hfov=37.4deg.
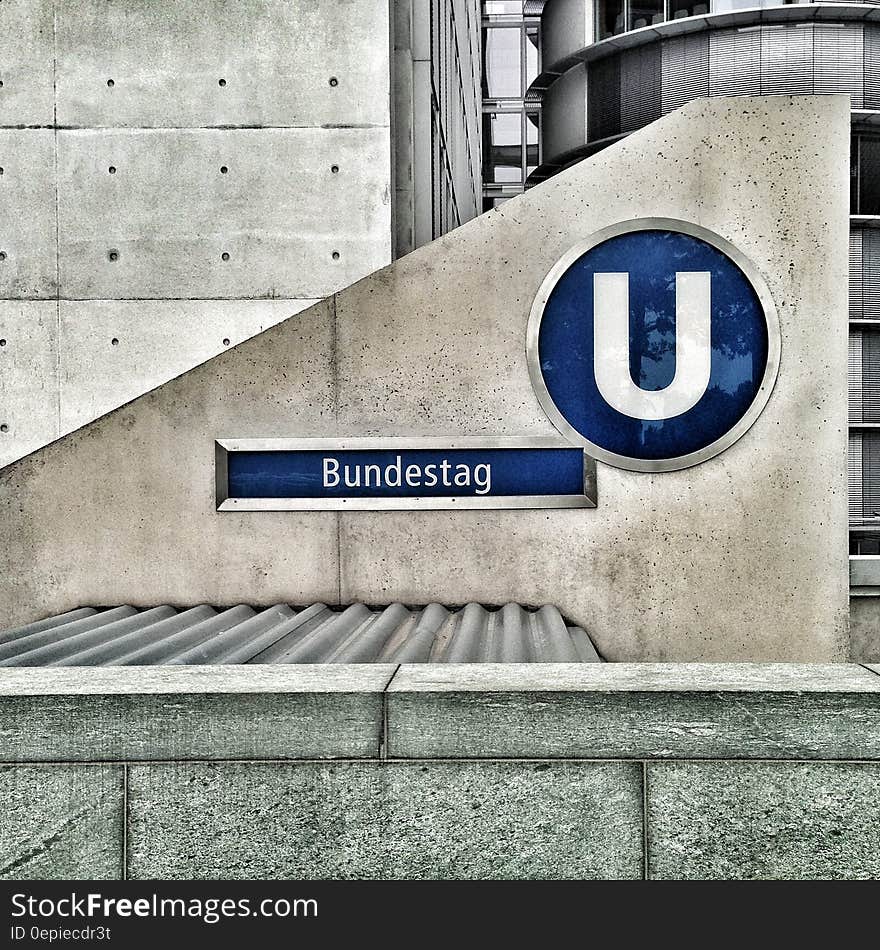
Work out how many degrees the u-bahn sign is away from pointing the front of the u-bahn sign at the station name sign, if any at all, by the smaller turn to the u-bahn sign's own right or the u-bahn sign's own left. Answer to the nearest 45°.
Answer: approximately 90° to the u-bahn sign's own right

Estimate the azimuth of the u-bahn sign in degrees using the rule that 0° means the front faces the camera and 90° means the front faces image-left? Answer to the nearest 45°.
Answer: approximately 0°

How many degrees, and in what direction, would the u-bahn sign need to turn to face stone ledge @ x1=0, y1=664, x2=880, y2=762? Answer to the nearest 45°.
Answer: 0° — it already faces it

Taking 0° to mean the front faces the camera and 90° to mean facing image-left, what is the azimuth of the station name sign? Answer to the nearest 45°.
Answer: approximately 0°

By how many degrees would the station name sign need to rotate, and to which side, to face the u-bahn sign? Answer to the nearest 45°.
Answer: approximately 90° to its left

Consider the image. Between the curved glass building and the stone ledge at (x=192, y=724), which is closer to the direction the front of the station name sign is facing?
the stone ledge

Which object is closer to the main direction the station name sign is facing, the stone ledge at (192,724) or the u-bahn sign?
the stone ledge

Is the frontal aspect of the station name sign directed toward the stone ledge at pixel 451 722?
yes

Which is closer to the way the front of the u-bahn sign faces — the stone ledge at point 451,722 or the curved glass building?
the stone ledge

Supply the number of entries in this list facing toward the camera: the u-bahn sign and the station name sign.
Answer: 2

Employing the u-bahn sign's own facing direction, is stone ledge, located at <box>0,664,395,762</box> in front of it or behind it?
in front
